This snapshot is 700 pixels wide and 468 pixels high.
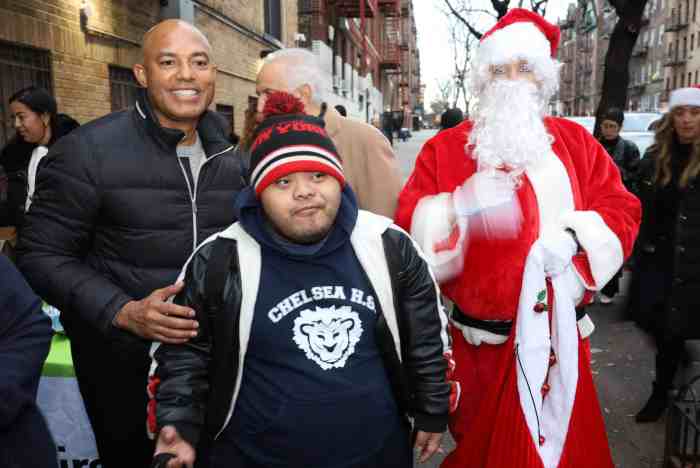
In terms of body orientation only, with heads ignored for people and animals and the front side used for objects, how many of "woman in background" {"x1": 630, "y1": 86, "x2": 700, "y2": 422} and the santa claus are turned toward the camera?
2

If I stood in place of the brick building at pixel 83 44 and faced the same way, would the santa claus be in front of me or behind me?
in front

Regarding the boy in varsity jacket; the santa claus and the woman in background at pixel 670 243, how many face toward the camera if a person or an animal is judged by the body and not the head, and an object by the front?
3

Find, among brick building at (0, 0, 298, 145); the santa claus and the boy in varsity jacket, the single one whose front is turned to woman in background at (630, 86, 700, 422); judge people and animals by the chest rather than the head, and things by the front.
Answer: the brick building

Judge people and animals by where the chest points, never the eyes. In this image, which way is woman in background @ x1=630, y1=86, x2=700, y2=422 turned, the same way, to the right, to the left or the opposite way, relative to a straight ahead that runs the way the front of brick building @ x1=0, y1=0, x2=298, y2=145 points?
to the right

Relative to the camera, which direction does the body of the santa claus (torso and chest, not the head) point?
toward the camera

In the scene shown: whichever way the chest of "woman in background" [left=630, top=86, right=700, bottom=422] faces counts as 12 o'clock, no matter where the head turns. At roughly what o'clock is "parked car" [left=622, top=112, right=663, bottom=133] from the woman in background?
The parked car is roughly at 6 o'clock from the woman in background.

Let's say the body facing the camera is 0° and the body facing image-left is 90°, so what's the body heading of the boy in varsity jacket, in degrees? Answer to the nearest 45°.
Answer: approximately 0°

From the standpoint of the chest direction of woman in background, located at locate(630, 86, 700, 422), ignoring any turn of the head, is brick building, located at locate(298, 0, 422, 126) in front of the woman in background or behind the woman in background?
behind

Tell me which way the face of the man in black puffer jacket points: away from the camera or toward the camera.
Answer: toward the camera

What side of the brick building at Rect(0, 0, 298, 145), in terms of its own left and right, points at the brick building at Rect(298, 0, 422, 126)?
left

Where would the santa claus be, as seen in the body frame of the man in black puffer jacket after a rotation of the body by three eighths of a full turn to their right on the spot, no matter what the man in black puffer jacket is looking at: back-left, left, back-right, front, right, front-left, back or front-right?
back

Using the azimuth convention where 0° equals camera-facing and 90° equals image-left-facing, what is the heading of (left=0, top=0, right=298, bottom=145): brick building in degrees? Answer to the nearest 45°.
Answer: approximately 315°

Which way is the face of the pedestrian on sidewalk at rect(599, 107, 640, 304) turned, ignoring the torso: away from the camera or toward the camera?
toward the camera

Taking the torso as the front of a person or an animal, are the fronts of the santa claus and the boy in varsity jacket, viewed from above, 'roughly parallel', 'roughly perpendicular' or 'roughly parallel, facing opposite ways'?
roughly parallel

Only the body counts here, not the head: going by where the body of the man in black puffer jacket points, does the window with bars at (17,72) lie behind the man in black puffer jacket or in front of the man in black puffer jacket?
behind

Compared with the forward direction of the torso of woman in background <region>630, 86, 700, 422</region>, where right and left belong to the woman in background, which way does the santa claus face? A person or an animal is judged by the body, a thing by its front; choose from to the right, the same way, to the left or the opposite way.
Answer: the same way

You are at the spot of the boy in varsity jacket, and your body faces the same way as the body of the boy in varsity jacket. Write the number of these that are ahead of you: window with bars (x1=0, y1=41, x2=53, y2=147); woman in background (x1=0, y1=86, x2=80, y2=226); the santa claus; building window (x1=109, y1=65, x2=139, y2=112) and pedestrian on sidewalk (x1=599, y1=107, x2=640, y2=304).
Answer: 0
